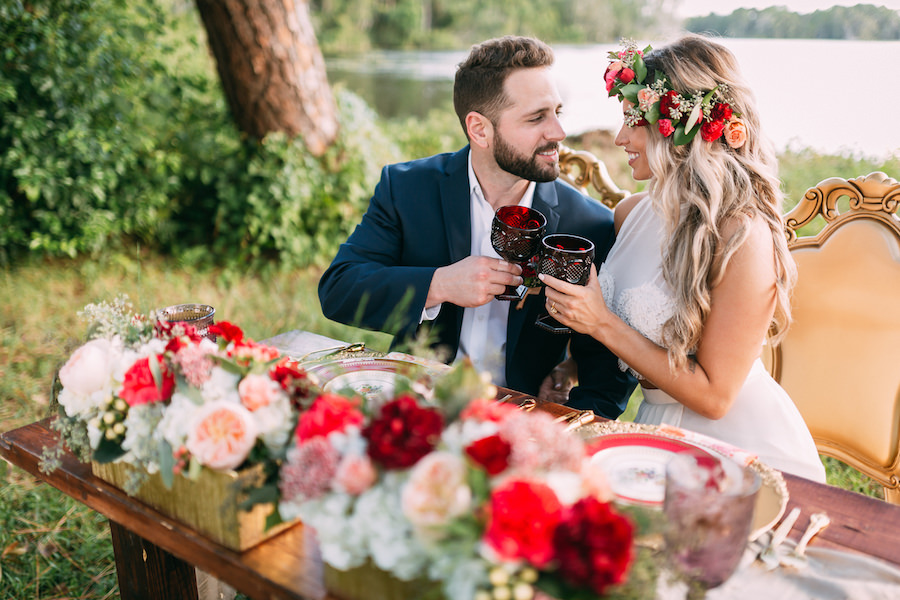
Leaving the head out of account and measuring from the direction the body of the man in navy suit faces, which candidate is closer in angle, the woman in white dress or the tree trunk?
the woman in white dress

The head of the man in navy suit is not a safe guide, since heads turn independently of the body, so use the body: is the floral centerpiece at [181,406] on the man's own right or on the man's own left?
on the man's own right

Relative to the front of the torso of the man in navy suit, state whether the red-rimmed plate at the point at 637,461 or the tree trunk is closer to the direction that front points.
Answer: the red-rimmed plate

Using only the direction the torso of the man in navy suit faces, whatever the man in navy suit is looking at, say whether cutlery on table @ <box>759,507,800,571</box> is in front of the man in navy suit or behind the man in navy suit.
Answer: in front

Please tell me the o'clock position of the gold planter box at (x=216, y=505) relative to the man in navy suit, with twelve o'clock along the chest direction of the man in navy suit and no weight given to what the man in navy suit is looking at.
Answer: The gold planter box is roughly at 2 o'clock from the man in navy suit.

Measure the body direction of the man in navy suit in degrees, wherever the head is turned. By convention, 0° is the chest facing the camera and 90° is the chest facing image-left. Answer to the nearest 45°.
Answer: approximately 315°

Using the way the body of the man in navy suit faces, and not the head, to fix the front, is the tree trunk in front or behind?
behind

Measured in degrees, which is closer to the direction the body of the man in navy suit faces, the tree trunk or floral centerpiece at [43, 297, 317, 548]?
the floral centerpiece

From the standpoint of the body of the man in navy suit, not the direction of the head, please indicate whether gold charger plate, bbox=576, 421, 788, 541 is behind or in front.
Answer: in front

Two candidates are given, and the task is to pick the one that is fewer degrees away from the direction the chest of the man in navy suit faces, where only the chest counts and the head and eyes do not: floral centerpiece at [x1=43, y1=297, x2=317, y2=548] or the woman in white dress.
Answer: the woman in white dress

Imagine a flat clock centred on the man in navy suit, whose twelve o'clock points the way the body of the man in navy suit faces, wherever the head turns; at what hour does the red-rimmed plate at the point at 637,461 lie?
The red-rimmed plate is roughly at 1 o'clock from the man in navy suit.

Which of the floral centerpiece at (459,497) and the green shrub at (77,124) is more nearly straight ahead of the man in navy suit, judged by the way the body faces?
the floral centerpiece

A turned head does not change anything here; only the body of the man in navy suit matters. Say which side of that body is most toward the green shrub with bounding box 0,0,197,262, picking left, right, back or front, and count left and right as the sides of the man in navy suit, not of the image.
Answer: back

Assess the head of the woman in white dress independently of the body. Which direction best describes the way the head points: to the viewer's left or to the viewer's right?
to the viewer's left
